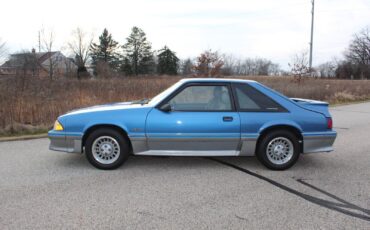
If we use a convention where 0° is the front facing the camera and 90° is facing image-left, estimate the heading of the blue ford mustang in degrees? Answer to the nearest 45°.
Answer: approximately 90°

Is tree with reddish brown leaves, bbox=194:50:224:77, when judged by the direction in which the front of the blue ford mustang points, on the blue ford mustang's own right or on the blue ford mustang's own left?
on the blue ford mustang's own right
